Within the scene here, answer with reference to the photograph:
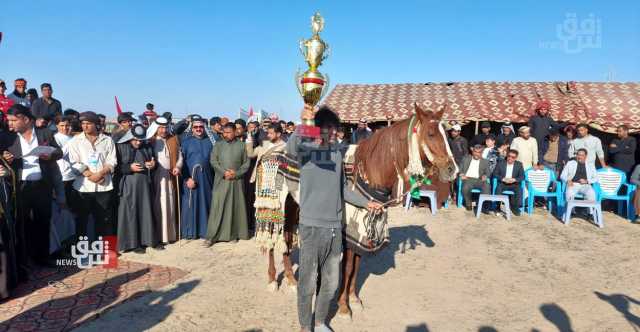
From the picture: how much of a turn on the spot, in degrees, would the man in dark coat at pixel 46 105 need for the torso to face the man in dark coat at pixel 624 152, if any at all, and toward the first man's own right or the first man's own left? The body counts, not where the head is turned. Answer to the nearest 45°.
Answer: approximately 45° to the first man's own left

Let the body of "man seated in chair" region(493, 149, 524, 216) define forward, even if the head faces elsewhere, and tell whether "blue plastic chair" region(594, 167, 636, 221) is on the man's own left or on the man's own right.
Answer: on the man's own left

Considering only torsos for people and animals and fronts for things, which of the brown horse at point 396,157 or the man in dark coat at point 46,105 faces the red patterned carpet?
the man in dark coat

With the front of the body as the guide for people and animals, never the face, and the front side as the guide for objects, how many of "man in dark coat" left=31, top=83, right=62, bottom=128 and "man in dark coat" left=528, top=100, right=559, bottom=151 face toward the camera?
2

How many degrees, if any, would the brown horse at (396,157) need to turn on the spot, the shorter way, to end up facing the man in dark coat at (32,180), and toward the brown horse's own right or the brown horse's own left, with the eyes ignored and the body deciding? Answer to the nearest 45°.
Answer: approximately 135° to the brown horse's own right

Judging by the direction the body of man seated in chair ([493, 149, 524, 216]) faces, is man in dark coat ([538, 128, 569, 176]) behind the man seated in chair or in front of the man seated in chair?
behind

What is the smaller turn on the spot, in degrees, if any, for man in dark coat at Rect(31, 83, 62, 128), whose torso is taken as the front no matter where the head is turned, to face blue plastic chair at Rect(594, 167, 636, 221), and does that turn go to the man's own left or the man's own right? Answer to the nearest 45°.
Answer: approximately 45° to the man's own left

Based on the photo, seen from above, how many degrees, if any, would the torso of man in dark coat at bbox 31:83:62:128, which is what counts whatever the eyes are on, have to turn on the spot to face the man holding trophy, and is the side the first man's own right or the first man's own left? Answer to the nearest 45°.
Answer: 0° — they already face them

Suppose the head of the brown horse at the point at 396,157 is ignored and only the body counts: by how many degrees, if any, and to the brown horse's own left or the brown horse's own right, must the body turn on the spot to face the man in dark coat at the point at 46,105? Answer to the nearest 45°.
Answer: approximately 180°

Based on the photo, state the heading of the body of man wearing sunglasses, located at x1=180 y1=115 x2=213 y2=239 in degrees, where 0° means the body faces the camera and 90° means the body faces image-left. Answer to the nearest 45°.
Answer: approximately 0°
